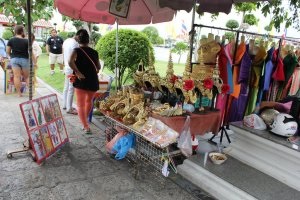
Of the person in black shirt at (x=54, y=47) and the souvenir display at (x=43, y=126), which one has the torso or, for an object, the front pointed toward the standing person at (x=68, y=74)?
the person in black shirt

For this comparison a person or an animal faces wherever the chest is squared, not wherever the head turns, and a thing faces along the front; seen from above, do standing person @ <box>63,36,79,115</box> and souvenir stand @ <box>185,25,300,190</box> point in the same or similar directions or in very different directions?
very different directions

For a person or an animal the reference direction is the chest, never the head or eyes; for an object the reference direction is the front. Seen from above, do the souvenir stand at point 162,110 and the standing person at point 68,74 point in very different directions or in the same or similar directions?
very different directions

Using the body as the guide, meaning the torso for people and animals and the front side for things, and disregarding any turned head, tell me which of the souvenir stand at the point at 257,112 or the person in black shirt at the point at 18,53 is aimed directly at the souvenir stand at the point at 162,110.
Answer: the souvenir stand at the point at 257,112

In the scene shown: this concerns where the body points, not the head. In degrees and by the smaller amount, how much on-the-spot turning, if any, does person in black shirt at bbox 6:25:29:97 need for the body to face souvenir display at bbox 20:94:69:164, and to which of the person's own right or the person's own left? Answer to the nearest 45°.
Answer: approximately 180°

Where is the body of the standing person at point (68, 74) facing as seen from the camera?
to the viewer's right

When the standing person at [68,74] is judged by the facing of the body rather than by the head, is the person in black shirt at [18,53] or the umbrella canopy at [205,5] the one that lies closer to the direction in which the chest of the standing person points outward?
the umbrella canopy

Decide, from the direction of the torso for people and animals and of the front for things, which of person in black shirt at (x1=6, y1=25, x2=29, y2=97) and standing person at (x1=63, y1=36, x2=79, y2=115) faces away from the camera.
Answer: the person in black shirt

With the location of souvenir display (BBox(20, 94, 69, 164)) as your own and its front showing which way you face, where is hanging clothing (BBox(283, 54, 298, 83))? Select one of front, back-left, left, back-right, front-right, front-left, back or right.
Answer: front-left

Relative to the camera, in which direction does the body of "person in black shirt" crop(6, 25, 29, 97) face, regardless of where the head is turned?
away from the camera
